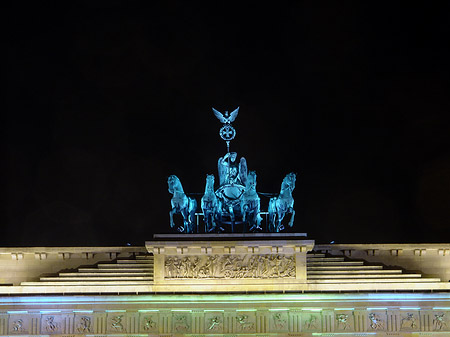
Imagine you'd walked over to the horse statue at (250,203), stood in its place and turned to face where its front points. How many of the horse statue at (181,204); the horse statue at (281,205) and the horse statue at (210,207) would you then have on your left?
1

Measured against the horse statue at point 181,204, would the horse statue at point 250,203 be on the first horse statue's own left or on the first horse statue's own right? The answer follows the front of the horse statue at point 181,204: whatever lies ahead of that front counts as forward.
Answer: on the first horse statue's own left

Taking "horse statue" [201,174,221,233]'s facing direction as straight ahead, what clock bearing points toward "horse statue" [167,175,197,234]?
"horse statue" [167,175,197,234] is roughly at 3 o'clock from "horse statue" [201,174,221,233].

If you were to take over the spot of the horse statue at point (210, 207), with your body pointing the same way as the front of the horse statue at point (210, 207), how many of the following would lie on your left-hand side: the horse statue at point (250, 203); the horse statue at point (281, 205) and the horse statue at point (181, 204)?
2

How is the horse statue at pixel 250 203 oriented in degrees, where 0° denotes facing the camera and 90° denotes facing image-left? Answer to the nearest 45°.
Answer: approximately 0°

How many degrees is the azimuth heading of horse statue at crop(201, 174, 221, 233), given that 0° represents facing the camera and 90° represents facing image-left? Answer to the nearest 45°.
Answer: approximately 0°

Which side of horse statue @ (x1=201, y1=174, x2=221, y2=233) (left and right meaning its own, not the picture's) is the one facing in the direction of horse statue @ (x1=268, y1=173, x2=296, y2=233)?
left

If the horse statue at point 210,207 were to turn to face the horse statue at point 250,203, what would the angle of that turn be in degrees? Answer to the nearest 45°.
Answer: approximately 90° to its left
